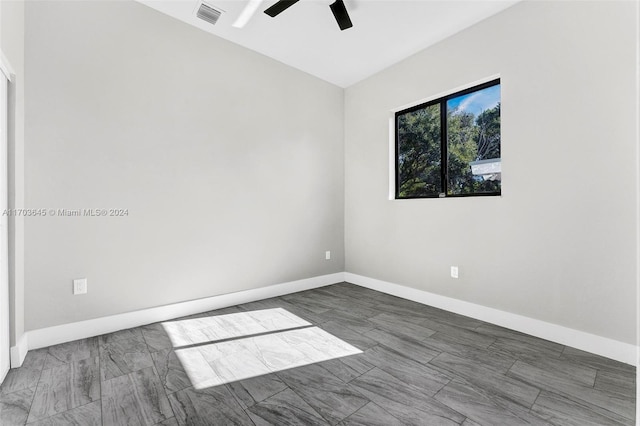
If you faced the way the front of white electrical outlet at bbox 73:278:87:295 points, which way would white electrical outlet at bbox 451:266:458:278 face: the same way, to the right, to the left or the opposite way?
to the right

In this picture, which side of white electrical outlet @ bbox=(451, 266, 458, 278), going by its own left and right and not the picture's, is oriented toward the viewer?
front

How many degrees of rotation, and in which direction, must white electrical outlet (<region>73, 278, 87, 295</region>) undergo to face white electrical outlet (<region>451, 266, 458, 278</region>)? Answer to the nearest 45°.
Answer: approximately 45° to its left

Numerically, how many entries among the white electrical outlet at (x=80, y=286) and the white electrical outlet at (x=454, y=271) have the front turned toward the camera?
2

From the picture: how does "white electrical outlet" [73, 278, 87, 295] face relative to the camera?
toward the camera
